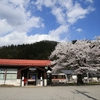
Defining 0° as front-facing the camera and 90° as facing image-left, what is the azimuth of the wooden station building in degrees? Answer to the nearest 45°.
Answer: approximately 0°

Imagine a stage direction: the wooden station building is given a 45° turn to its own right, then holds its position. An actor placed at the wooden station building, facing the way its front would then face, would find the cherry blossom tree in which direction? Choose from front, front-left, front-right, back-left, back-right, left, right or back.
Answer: back-left
